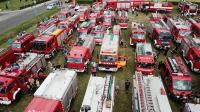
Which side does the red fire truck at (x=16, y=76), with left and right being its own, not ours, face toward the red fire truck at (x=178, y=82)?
left

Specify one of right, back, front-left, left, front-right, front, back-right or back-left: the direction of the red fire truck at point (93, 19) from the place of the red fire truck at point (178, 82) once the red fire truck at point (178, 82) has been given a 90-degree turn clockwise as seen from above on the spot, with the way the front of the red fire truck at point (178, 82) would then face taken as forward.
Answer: right

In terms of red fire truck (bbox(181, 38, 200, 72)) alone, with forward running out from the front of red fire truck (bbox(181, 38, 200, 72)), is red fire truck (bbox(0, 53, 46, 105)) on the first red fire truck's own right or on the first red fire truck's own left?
on the first red fire truck's own right

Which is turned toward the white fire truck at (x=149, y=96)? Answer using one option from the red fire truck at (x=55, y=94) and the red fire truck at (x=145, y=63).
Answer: the red fire truck at (x=145, y=63)

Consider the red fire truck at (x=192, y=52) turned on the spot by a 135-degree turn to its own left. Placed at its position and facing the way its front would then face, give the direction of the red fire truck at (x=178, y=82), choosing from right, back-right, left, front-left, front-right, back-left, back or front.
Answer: back

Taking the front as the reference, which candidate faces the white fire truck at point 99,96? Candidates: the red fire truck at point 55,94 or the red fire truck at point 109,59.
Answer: the red fire truck at point 109,59

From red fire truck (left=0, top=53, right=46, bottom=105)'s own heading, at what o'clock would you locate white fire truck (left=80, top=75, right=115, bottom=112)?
white fire truck (left=80, top=75, right=115, bottom=112) is roughly at 9 o'clock from red fire truck (left=0, top=53, right=46, bottom=105).

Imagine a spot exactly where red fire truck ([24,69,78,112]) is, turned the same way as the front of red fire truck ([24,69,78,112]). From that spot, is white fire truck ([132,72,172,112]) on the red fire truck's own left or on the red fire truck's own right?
on the red fire truck's own left

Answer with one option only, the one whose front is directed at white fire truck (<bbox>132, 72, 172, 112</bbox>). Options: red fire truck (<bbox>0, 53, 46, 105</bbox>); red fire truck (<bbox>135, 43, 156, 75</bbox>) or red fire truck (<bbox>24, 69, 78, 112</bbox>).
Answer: red fire truck (<bbox>135, 43, 156, 75</bbox>)

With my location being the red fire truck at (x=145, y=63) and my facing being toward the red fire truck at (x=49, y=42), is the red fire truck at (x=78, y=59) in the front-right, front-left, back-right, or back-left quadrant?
front-left

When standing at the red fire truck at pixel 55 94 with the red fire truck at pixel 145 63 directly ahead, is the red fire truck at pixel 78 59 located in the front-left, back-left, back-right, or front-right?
front-left

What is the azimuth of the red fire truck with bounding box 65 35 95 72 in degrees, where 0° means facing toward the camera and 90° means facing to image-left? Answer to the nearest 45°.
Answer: approximately 45°

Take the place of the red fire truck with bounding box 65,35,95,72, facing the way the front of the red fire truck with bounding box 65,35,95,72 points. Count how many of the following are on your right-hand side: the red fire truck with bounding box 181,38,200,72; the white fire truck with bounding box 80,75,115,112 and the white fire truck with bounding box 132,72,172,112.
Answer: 0

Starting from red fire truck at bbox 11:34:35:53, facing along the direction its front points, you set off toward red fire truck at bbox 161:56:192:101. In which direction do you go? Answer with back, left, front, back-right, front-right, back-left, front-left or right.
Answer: left

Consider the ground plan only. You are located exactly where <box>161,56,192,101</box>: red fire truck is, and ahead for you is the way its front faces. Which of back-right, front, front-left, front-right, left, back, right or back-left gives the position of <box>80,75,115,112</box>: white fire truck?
right

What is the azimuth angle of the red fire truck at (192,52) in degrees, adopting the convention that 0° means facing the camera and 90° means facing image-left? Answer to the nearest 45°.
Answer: approximately 315°

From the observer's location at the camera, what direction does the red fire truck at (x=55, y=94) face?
facing the viewer and to the left of the viewer

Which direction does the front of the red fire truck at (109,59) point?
toward the camera

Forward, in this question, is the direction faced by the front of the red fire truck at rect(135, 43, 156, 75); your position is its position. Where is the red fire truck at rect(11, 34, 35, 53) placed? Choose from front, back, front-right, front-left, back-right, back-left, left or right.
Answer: right

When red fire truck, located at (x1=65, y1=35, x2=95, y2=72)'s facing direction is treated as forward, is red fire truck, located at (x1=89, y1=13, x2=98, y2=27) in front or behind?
behind

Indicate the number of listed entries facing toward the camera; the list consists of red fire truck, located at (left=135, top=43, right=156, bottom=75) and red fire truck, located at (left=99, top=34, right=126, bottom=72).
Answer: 2
